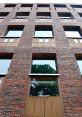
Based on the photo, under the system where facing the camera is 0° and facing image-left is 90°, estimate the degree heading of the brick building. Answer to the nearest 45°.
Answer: approximately 0°
